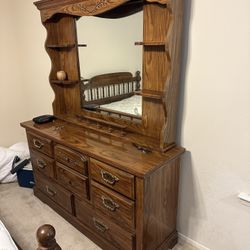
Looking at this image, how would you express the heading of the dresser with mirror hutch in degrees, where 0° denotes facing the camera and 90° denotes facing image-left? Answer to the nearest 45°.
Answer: approximately 45°

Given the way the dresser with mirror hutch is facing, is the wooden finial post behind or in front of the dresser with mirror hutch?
in front
